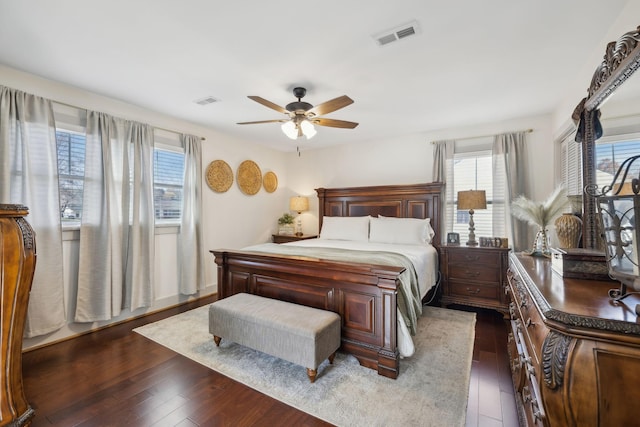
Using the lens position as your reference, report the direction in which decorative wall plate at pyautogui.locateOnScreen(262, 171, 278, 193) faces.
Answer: facing the viewer and to the right of the viewer

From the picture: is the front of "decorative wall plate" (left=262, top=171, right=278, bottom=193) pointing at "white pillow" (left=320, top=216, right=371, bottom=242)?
yes

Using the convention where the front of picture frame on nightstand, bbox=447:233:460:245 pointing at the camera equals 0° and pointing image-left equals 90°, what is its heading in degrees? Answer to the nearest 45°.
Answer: approximately 0°

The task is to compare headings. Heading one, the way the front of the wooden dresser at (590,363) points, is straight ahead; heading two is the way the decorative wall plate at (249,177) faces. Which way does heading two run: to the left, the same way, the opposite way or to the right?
the opposite way

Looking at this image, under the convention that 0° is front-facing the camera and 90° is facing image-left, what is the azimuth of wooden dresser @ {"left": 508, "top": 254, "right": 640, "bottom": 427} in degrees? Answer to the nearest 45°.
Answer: approximately 90°

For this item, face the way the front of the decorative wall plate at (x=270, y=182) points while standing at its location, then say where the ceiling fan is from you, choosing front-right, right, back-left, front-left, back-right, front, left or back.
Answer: front-right

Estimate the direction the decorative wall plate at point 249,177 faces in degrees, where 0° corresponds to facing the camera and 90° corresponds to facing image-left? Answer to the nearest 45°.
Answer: approximately 315°

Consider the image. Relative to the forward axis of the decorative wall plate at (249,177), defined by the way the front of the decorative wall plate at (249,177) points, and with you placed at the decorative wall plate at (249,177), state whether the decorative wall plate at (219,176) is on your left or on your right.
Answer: on your right

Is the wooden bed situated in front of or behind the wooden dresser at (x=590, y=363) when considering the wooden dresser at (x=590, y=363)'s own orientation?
in front

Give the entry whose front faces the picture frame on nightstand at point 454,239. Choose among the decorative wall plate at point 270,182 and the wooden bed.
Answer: the decorative wall plate

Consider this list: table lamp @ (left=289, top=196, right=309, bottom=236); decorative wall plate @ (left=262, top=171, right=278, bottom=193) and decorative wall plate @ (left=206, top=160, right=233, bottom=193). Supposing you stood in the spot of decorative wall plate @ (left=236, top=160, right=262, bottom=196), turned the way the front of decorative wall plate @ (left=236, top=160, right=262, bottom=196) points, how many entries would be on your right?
1

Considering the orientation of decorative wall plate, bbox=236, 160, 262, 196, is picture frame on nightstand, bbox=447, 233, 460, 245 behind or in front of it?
in front
